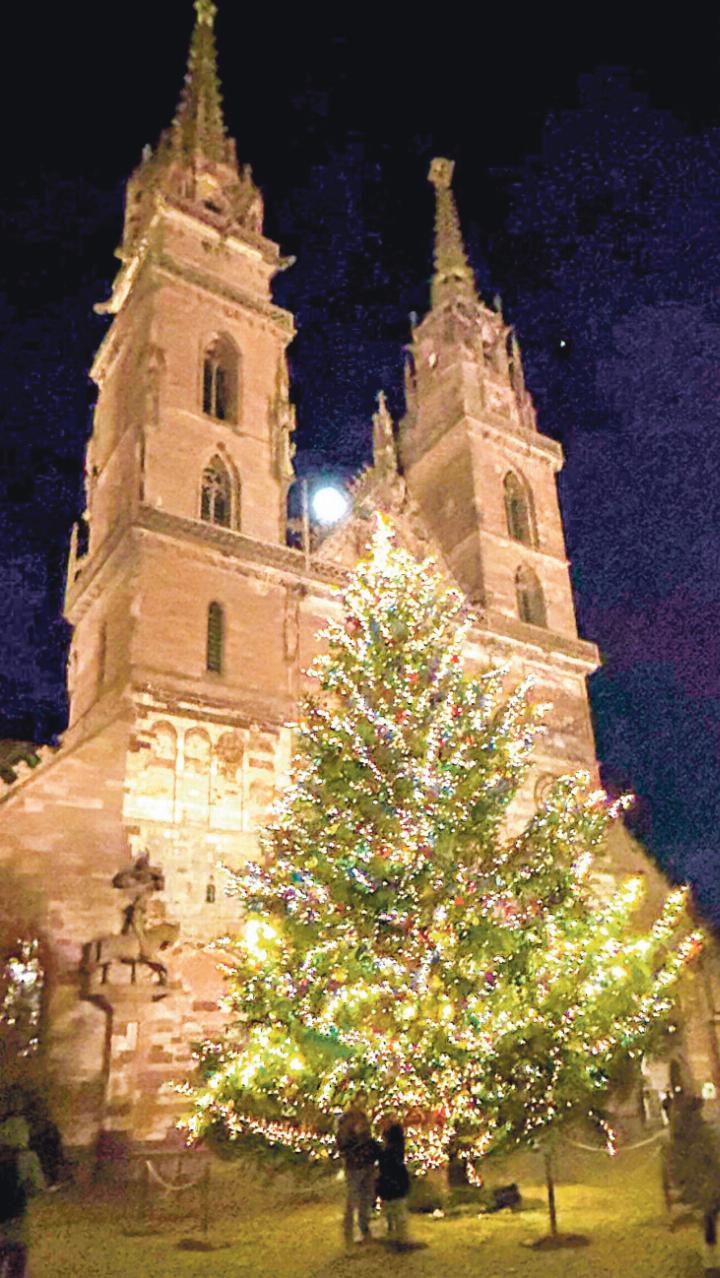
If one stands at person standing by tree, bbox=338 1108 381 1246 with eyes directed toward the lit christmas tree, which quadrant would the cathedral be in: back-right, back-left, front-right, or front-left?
front-left

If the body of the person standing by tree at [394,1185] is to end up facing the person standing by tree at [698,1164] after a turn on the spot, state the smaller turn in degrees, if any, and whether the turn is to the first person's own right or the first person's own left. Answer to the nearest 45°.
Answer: approximately 90° to the first person's own right

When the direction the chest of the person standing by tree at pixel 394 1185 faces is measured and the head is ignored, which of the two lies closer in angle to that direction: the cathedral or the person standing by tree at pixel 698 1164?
the cathedral

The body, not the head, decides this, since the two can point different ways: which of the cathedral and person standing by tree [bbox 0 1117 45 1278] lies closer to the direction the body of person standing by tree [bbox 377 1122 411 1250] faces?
the cathedral

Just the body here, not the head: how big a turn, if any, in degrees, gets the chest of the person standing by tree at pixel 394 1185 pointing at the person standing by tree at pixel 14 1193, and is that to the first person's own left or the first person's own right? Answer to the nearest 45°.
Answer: approximately 135° to the first person's own left

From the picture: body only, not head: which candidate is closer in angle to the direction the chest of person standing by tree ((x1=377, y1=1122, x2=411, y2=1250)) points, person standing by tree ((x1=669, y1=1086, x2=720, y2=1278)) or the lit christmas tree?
the lit christmas tree

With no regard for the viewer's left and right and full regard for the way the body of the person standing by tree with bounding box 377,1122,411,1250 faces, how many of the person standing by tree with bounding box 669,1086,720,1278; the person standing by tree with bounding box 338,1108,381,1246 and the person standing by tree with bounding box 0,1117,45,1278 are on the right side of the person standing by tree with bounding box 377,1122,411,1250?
1

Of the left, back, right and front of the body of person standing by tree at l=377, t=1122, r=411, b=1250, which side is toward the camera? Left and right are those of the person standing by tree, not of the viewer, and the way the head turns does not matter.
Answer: back

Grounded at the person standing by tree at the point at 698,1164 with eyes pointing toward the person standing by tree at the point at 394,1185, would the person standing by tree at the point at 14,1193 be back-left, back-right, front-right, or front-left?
front-left

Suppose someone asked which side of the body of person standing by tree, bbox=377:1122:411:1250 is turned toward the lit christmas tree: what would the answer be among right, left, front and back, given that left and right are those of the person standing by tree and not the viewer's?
front

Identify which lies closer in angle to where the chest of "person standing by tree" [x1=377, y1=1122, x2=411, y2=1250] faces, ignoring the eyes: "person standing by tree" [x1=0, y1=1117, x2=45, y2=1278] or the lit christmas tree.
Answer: the lit christmas tree
